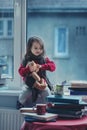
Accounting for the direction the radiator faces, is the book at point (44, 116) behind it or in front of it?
in front

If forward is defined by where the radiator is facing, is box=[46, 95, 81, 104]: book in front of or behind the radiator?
in front

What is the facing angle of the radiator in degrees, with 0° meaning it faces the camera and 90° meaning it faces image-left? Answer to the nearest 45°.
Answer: approximately 0°

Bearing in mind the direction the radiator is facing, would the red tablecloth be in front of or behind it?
in front

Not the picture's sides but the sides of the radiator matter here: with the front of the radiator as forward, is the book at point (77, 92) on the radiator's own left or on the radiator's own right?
on the radiator's own left

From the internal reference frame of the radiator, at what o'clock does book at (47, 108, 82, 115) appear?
The book is roughly at 11 o'clock from the radiator.
